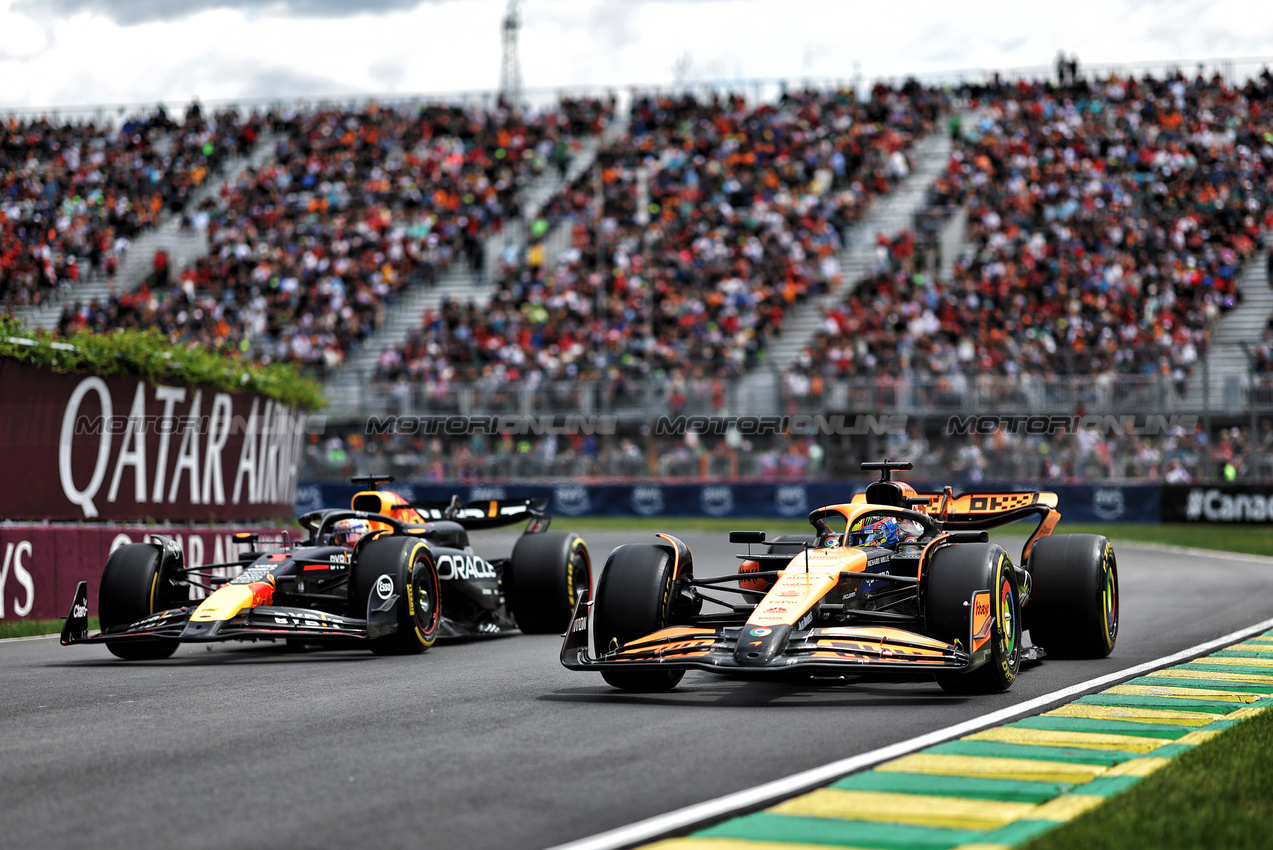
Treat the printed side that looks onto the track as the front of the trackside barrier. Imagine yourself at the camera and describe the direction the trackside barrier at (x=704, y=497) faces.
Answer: facing the viewer

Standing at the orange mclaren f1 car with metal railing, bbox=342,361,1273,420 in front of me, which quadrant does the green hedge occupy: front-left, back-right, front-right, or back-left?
front-left

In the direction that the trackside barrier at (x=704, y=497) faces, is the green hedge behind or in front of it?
in front

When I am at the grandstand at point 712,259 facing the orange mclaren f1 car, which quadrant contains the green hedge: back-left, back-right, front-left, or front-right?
front-right

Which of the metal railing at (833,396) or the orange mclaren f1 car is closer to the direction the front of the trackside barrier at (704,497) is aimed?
the orange mclaren f1 car

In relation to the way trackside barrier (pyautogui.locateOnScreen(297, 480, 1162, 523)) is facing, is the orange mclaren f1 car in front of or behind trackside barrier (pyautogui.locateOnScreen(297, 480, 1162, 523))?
in front

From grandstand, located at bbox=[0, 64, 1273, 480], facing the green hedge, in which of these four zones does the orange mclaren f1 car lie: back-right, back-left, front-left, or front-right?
front-left
